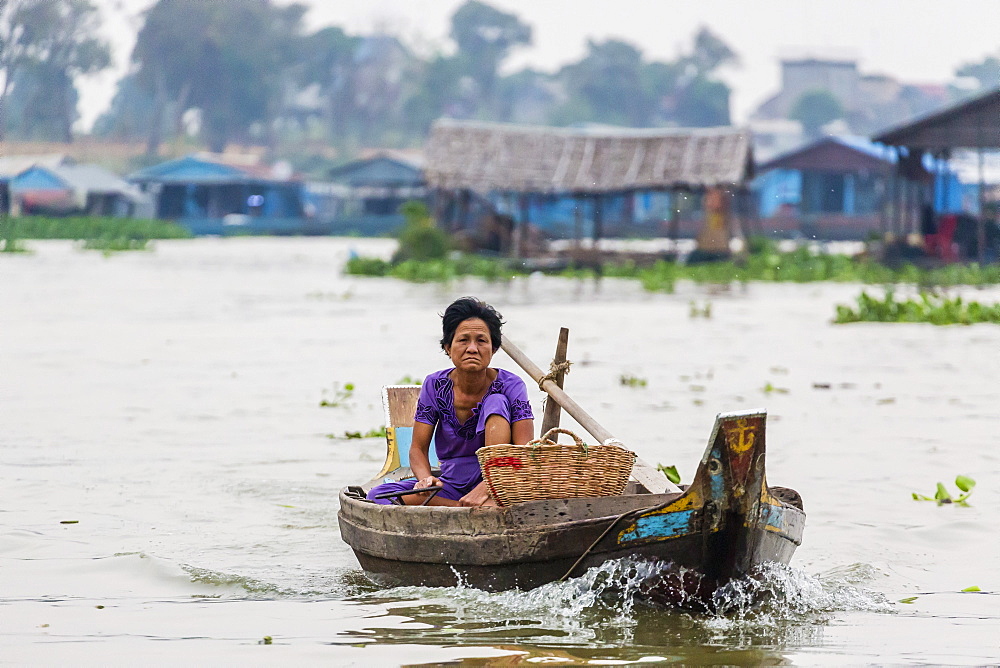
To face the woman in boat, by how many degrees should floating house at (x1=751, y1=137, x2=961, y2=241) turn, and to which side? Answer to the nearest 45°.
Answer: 0° — it already faces them

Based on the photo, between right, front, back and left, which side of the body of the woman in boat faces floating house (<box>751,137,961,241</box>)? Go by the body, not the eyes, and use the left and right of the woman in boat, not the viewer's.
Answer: back

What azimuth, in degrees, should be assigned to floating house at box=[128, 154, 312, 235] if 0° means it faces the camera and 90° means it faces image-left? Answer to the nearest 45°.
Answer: approximately 0°

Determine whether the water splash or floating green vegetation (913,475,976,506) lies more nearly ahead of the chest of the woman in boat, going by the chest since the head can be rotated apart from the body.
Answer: the water splash

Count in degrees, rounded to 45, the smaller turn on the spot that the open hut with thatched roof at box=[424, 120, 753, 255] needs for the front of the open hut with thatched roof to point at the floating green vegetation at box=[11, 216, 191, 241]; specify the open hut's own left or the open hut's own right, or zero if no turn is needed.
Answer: approximately 135° to the open hut's own right

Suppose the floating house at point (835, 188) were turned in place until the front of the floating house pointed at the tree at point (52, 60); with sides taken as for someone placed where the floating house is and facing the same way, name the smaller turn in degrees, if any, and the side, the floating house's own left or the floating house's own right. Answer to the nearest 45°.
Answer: approximately 90° to the floating house's own right

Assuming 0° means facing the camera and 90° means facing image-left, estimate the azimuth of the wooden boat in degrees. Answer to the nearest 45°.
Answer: approximately 315°

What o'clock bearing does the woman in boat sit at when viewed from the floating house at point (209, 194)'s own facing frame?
The woman in boat is roughly at 12 o'clock from the floating house.
